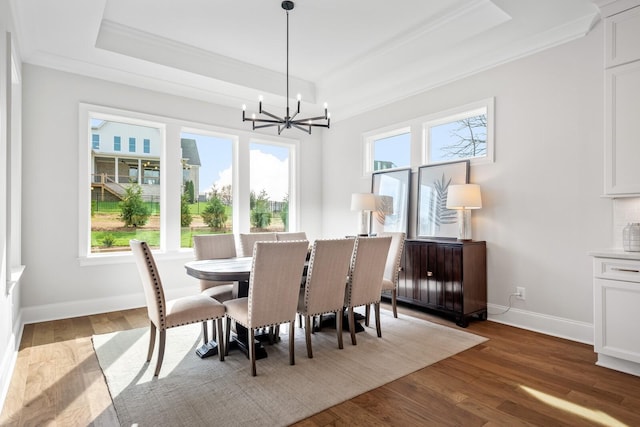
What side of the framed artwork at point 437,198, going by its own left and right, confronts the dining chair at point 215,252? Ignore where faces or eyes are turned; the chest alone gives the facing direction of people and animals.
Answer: front

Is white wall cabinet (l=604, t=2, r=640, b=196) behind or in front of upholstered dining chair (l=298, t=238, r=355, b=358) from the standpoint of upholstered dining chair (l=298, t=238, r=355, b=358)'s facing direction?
behind

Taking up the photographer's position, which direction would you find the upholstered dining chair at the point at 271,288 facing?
facing away from the viewer and to the left of the viewer

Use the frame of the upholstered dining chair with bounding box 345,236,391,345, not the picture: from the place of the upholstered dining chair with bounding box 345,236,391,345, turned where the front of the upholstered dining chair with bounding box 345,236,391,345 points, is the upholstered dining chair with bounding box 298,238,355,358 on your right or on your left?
on your left

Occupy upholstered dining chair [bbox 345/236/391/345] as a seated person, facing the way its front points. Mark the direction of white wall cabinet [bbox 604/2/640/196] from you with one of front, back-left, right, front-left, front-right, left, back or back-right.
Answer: back-right

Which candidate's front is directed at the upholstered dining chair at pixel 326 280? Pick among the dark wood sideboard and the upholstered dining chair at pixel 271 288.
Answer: the dark wood sideboard

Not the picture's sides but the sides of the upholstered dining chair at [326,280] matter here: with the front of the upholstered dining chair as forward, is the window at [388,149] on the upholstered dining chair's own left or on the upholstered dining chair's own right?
on the upholstered dining chair's own right

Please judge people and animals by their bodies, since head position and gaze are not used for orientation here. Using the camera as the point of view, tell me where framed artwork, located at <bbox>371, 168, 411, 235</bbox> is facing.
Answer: facing the viewer and to the left of the viewer

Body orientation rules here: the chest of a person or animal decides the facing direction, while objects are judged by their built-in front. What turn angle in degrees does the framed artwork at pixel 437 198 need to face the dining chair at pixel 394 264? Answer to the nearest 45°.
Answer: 0° — it already faces it

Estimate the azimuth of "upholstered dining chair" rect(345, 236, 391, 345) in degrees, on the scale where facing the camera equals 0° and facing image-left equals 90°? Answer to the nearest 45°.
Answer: approximately 135°

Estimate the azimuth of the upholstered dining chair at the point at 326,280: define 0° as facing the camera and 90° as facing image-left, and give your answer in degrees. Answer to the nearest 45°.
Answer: approximately 135°

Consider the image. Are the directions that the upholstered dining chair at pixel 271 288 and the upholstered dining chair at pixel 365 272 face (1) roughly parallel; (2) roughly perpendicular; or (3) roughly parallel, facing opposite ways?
roughly parallel

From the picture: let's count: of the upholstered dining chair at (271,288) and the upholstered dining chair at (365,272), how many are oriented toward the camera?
0

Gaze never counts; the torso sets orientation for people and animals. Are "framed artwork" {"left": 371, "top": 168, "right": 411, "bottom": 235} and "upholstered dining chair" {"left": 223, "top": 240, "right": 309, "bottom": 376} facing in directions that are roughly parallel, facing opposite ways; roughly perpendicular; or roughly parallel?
roughly perpendicular
